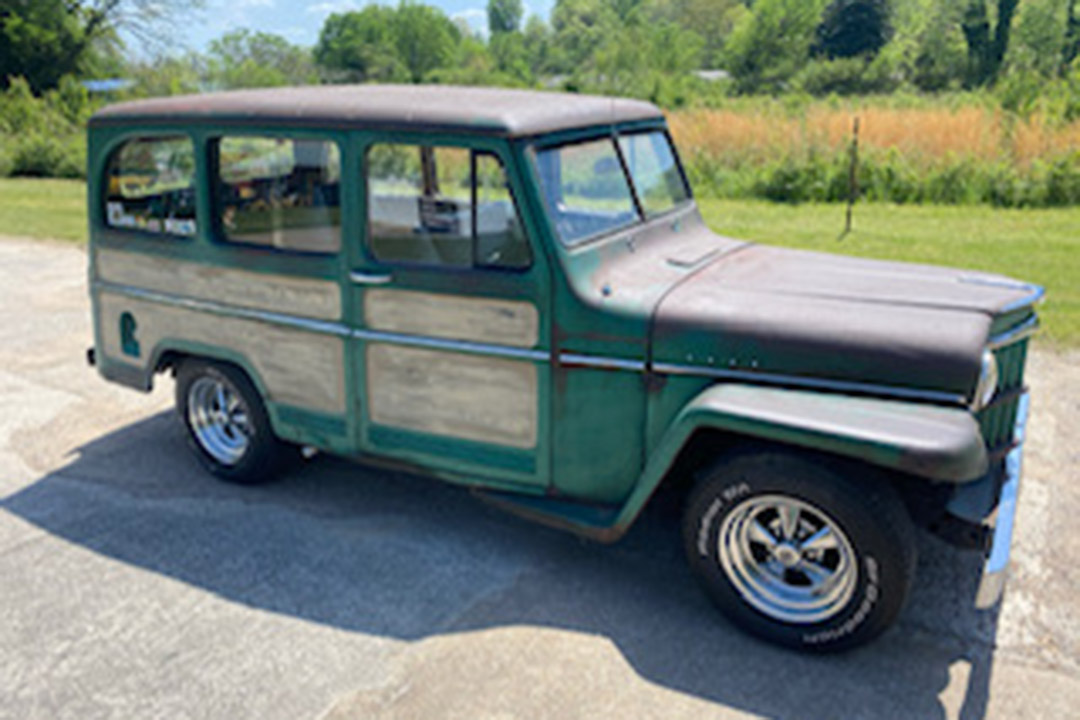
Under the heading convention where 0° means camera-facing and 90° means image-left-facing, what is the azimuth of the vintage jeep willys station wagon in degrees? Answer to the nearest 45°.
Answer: approximately 315°

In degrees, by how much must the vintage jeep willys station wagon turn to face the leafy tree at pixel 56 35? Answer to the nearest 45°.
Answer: approximately 180°

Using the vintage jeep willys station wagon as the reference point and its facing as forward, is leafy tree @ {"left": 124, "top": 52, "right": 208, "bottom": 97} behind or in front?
behind

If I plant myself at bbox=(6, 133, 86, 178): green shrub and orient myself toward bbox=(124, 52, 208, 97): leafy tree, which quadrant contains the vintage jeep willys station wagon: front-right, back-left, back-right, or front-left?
back-right

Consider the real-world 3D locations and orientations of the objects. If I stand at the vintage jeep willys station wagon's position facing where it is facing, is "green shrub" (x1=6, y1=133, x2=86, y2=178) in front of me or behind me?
behind
